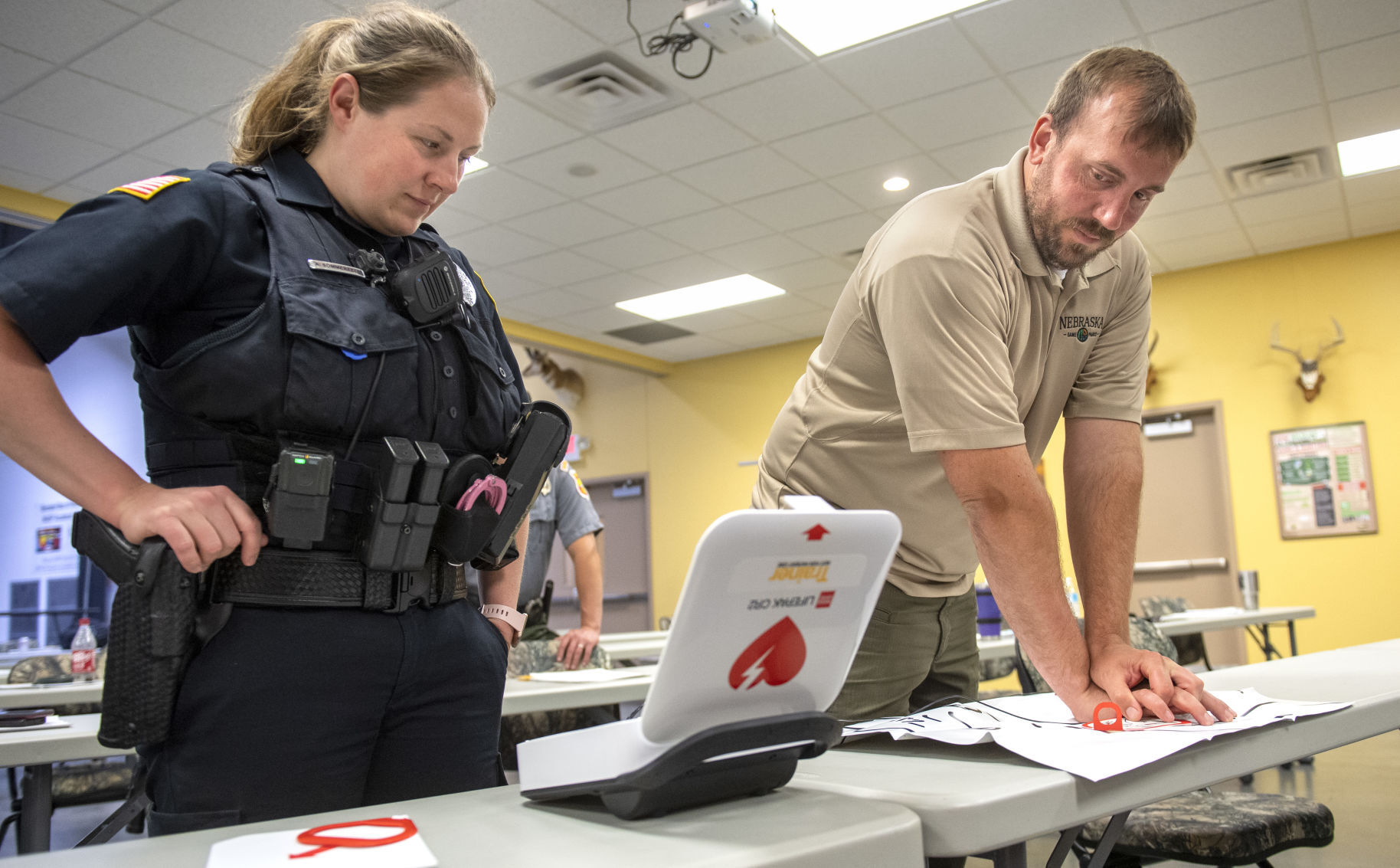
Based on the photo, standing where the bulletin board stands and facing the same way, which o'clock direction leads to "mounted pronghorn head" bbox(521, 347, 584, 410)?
The mounted pronghorn head is roughly at 3 o'clock from the bulletin board.

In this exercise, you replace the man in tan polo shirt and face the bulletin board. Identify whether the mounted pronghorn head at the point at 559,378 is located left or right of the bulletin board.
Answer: left

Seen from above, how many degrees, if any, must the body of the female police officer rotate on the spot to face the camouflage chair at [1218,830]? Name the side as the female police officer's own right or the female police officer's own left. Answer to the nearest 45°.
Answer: approximately 45° to the female police officer's own left

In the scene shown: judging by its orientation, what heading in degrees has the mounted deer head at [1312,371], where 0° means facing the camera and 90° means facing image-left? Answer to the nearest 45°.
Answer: approximately 0°

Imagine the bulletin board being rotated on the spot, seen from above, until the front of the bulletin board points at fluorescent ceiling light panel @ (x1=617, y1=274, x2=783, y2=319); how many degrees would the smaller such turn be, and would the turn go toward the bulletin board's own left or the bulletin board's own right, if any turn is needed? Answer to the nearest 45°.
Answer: approximately 45° to the bulletin board's own right

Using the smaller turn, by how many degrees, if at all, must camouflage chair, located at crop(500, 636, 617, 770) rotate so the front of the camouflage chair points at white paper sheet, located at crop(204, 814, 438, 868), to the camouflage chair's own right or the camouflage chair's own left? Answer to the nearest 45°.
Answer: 0° — it already faces it

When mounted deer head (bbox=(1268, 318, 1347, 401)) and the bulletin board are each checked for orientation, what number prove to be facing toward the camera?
2
